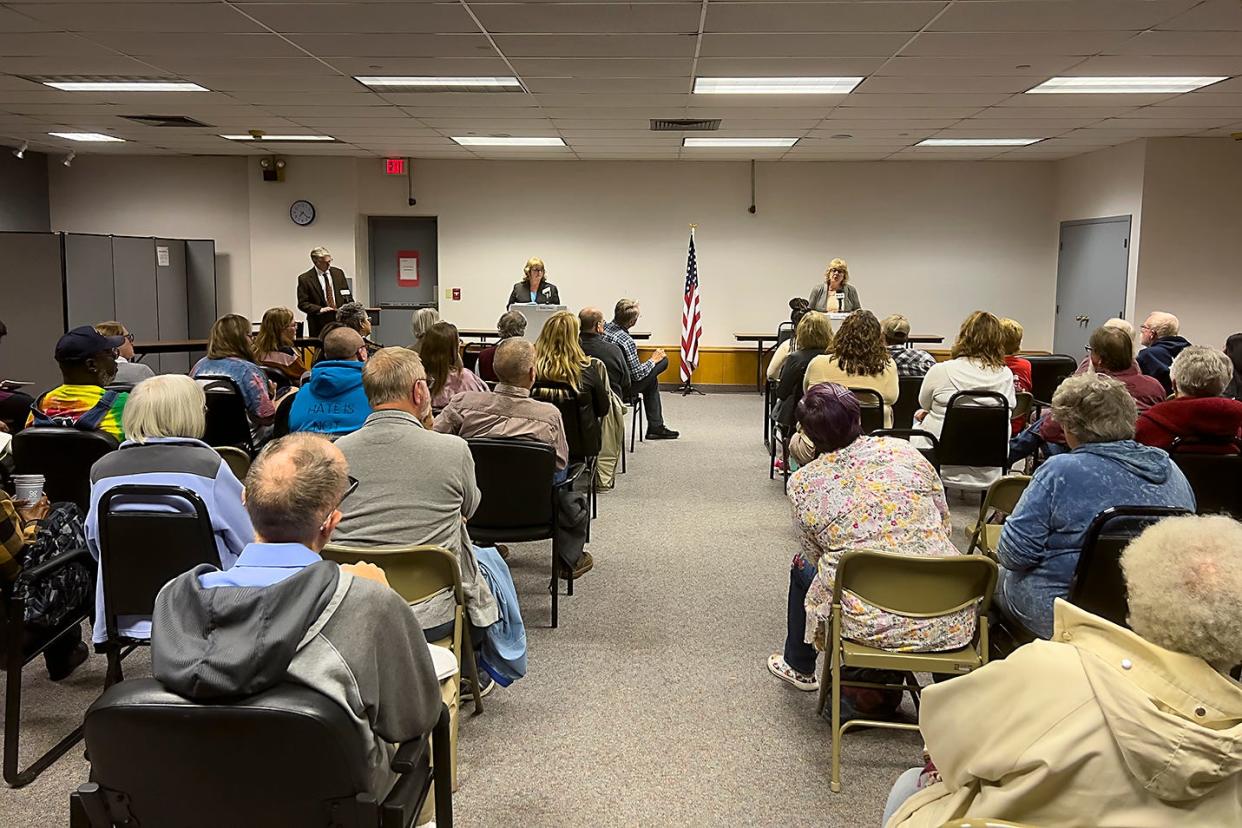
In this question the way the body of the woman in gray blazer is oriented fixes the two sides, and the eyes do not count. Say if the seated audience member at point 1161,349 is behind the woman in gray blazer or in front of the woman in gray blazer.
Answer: in front

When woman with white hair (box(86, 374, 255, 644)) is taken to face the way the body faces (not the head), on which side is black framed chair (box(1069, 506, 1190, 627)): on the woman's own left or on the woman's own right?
on the woman's own right

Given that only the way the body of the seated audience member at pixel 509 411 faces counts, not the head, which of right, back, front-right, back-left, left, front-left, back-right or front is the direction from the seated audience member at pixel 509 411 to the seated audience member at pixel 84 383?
left

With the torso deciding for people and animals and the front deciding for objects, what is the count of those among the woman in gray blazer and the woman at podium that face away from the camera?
0

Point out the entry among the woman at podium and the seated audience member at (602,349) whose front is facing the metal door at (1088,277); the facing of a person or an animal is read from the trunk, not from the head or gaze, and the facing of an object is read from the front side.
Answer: the seated audience member

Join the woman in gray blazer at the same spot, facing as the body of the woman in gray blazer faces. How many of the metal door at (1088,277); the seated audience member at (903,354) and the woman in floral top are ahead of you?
2

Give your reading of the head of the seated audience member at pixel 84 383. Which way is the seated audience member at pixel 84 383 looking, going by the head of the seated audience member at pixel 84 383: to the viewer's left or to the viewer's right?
to the viewer's right

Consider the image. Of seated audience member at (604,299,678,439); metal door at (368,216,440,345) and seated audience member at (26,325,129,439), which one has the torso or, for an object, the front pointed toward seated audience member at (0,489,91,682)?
the metal door

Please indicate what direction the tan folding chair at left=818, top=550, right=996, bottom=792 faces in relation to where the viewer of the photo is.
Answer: facing away from the viewer

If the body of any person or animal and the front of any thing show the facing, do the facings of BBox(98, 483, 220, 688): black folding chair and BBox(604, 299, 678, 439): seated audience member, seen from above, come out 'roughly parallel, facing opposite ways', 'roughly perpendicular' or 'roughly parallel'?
roughly perpendicular

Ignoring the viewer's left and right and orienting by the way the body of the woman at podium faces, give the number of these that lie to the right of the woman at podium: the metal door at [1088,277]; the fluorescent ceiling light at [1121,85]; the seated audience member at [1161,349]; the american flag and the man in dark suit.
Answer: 1

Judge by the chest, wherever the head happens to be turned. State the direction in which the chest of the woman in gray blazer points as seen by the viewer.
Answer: toward the camera

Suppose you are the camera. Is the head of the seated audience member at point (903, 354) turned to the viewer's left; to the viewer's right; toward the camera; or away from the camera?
away from the camera

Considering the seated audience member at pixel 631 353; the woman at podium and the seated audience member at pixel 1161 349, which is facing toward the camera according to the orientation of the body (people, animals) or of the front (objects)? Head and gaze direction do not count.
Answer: the woman at podium

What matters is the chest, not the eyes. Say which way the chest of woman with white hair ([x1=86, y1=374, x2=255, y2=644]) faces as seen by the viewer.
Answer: away from the camera

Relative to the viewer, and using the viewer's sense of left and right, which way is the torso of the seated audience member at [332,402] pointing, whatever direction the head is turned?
facing away from the viewer

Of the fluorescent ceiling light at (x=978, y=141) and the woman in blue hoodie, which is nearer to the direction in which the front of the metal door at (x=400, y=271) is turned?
the woman in blue hoodie

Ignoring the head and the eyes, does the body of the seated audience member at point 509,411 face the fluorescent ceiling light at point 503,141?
yes

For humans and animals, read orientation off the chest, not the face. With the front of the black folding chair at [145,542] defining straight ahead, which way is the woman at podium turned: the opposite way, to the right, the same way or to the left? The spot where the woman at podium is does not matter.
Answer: the opposite way
